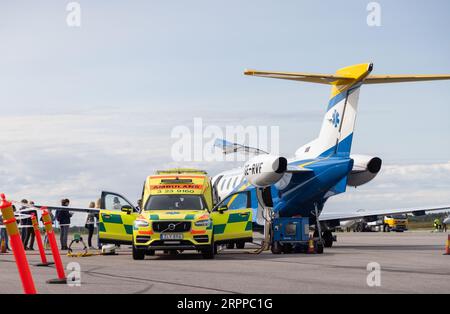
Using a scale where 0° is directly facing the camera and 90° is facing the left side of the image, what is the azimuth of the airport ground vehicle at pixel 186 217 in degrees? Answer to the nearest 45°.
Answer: approximately 0°

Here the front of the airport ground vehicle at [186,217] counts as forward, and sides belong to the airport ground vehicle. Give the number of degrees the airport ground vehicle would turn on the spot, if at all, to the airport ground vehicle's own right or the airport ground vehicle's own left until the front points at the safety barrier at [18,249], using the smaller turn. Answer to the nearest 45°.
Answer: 0° — it already faces it

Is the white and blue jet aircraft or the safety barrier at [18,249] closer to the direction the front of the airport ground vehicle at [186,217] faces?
the safety barrier

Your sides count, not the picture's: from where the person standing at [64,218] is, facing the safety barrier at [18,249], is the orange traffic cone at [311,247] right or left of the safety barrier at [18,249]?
left

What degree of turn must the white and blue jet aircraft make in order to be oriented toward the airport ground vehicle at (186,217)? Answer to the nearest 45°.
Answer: approximately 90° to its left

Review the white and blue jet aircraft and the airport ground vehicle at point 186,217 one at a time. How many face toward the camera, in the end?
1

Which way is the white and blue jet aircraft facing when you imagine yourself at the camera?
facing away from the viewer and to the left of the viewer
